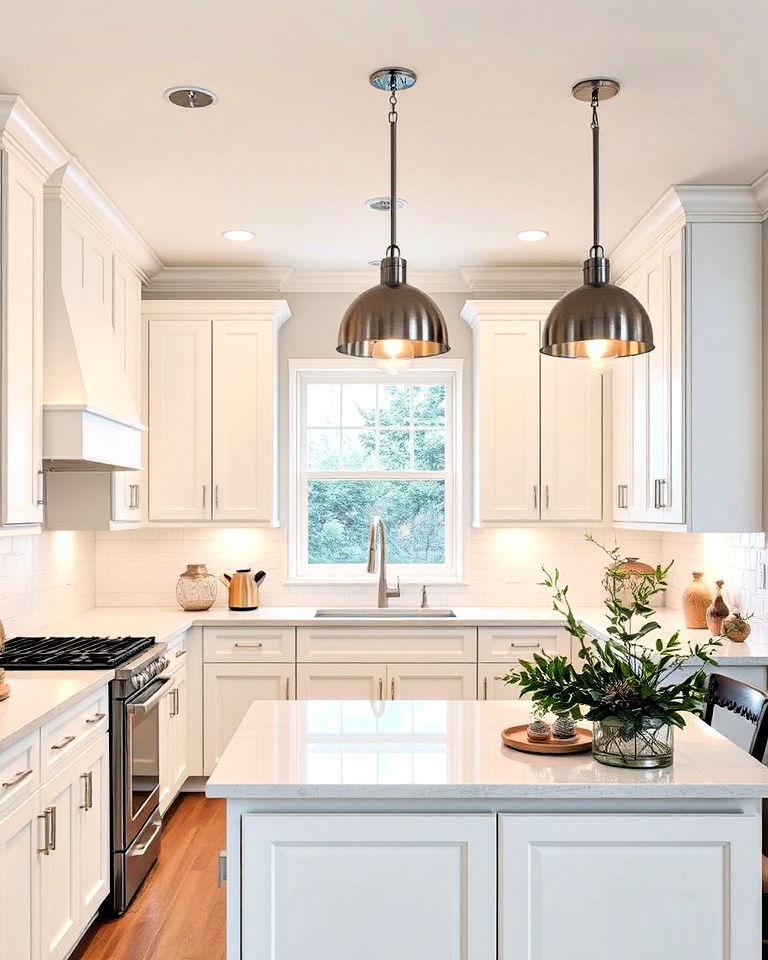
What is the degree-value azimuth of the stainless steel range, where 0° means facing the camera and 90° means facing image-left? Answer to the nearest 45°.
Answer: approximately 270°

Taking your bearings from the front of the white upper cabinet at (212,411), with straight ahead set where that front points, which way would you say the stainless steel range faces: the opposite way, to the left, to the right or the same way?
to the left

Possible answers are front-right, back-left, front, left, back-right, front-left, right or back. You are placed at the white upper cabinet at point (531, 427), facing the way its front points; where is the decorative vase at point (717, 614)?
front-left

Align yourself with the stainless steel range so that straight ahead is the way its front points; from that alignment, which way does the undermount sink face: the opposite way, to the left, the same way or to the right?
to the right
